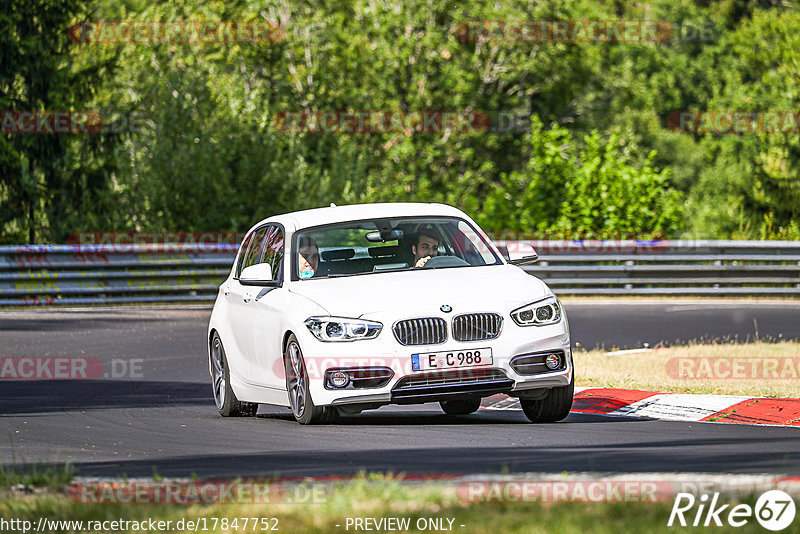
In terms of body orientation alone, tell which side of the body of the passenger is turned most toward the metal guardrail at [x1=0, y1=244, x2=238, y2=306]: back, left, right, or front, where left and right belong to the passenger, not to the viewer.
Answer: back

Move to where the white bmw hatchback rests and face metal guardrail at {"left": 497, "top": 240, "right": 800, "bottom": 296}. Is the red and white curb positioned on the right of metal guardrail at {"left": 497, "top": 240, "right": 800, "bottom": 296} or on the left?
right

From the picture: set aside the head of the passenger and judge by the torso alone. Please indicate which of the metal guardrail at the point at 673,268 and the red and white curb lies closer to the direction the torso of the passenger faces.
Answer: the red and white curb

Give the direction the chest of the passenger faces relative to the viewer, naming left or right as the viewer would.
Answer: facing the viewer

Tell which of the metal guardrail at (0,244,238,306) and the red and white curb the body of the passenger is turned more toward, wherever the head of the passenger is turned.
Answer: the red and white curb

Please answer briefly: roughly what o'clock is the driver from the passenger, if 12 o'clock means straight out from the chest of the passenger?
The driver is roughly at 9 o'clock from the passenger.

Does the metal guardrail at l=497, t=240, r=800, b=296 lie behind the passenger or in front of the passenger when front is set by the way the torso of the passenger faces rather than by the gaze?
behind

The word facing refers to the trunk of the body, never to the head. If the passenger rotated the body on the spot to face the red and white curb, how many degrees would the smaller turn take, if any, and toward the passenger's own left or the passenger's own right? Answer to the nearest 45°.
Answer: approximately 90° to the passenger's own left
